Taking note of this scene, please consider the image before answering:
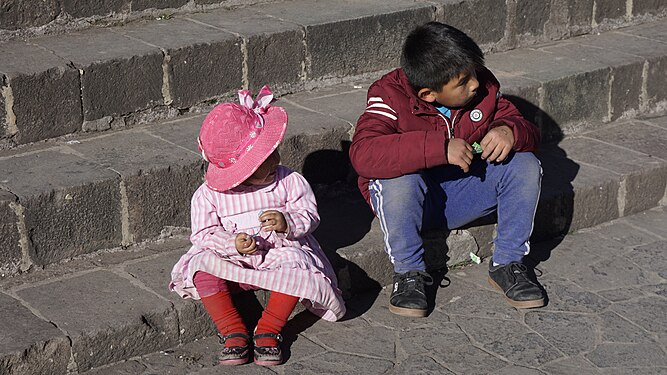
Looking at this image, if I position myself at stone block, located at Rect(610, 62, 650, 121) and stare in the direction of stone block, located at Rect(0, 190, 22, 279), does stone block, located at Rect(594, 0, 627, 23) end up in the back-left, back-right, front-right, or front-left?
back-right

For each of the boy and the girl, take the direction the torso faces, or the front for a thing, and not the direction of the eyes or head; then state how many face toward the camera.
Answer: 2

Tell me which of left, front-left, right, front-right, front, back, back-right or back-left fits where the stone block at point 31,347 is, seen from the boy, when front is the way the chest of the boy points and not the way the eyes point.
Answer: front-right

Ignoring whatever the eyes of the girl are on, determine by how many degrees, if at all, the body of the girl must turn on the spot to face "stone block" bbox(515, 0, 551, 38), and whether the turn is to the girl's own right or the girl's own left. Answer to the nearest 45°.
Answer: approximately 135° to the girl's own left

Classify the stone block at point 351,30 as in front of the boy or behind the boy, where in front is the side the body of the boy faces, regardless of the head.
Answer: behind

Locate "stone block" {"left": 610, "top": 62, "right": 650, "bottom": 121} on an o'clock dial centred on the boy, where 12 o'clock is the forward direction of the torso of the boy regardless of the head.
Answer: The stone block is roughly at 7 o'clock from the boy.

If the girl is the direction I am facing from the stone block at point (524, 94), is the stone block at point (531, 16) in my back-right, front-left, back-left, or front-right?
back-right

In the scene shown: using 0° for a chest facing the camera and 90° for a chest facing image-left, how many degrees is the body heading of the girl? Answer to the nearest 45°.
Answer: approximately 0°

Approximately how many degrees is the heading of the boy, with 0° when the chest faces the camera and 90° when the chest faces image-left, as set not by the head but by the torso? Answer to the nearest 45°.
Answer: approximately 0°

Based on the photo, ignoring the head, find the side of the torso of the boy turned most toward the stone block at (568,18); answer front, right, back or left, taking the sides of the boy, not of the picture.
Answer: back

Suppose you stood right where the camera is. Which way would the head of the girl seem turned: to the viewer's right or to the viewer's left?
to the viewer's right

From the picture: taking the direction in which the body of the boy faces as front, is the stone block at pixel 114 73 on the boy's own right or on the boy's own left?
on the boy's own right
